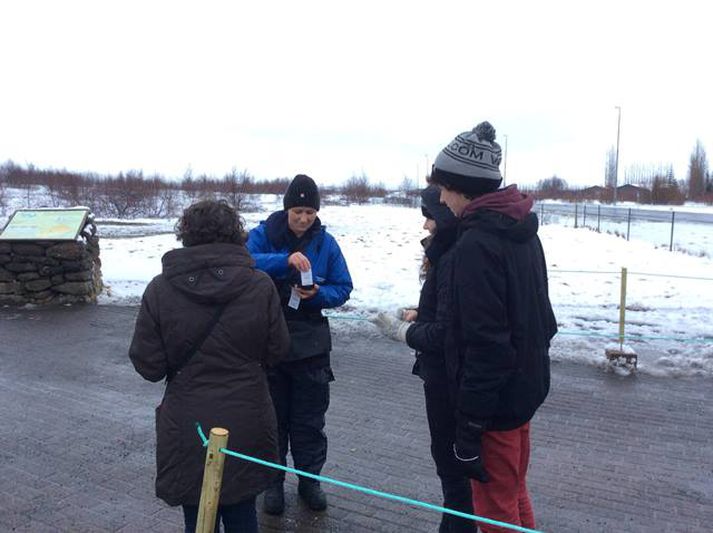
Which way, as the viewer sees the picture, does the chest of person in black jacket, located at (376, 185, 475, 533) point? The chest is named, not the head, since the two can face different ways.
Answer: to the viewer's left

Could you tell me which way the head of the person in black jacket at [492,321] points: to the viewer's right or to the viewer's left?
to the viewer's left

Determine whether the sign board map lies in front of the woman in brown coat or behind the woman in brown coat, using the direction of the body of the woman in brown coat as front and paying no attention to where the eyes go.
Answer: in front

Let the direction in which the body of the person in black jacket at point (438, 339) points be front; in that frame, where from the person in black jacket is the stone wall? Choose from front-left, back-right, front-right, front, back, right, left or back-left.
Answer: front-right

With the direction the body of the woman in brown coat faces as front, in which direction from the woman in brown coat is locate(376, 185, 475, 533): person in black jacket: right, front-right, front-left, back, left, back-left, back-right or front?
right

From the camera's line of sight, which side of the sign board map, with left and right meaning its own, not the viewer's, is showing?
front

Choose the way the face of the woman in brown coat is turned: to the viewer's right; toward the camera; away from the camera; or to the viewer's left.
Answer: away from the camera

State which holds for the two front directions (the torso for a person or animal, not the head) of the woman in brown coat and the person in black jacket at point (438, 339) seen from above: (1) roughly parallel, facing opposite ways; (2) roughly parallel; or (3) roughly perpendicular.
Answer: roughly perpendicular

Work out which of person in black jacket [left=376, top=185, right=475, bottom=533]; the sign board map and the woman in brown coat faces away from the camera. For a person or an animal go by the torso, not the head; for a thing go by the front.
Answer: the woman in brown coat

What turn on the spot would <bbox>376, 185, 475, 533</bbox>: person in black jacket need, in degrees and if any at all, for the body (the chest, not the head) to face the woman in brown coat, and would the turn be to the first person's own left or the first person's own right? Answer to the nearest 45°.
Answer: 0° — they already face them

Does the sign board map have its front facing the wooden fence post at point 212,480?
yes

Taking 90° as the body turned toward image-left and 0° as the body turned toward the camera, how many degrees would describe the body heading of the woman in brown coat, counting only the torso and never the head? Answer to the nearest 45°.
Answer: approximately 180°
